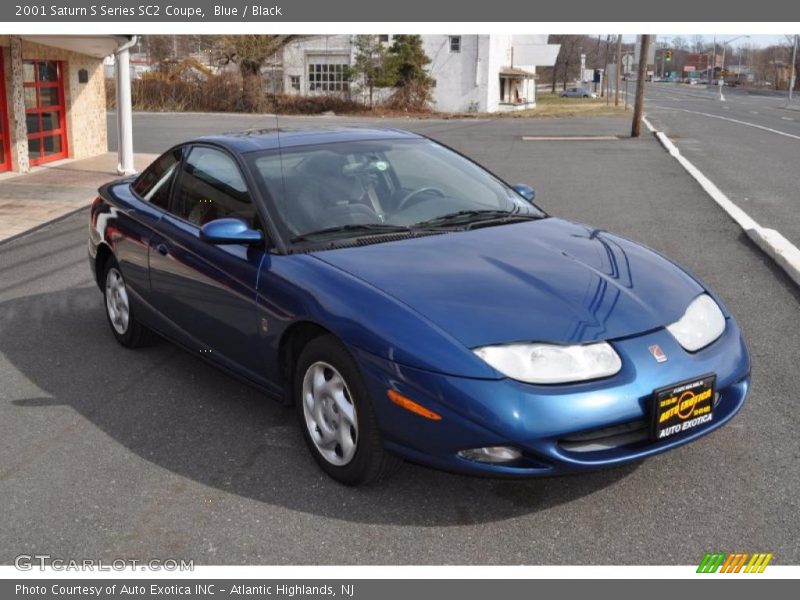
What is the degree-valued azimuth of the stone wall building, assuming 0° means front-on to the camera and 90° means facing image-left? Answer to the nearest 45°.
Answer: approximately 315°

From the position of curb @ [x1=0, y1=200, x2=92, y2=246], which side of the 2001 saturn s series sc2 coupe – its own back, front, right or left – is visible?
back

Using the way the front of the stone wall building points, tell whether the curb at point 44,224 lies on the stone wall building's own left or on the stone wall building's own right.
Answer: on the stone wall building's own right

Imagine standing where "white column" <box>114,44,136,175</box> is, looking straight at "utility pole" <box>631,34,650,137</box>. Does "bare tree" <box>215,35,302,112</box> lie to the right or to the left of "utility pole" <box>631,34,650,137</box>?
left

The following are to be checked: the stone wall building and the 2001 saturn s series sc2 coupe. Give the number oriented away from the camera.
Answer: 0

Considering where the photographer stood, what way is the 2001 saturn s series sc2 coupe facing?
facing the viewer and to the right of the viewer

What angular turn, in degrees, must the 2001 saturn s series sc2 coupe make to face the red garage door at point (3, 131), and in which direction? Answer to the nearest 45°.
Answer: approximately 180°

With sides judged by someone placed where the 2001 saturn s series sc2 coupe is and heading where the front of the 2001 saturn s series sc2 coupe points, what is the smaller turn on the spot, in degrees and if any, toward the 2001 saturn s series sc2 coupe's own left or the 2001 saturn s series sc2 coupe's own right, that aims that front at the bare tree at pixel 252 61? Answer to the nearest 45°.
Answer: approximately 135° to the 2001 saturn s series sc2 coupe's own left

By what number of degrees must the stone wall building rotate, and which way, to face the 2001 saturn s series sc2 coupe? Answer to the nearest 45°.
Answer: approximately 45° to its right
